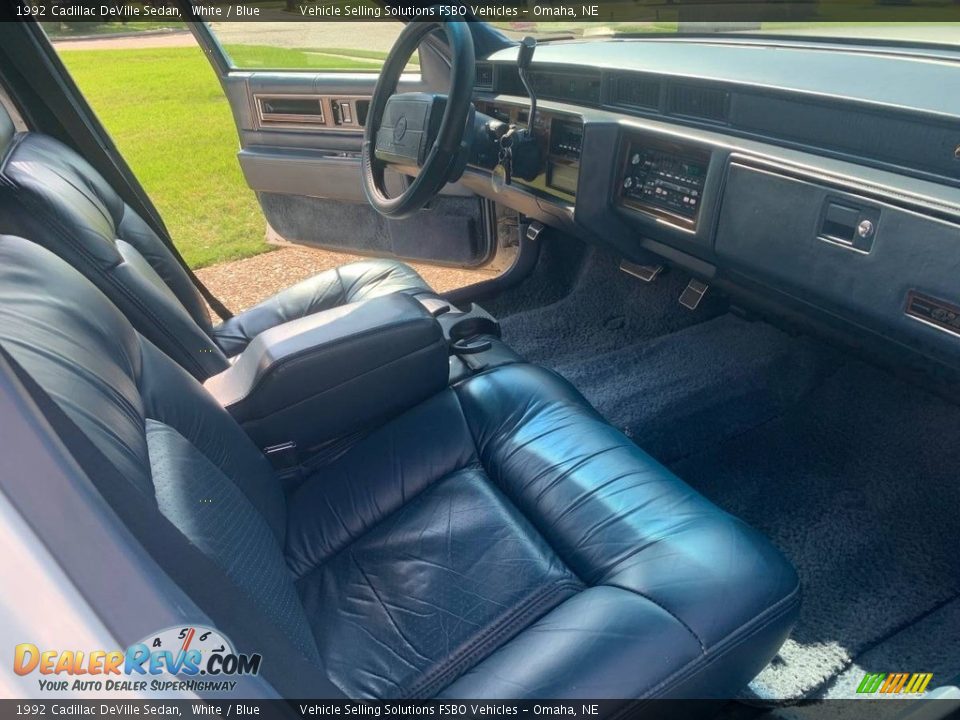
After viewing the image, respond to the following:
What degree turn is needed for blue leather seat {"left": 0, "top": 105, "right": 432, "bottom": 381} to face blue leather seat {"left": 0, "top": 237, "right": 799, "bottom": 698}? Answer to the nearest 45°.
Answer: approximately 45° to its right

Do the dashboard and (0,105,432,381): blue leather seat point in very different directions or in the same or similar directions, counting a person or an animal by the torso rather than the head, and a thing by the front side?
very different directions

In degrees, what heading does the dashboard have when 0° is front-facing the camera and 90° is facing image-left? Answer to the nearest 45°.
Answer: approximately 45°

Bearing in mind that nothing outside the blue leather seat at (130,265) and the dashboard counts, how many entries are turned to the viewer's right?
1

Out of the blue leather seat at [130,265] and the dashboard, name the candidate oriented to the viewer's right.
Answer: the blue leather seat

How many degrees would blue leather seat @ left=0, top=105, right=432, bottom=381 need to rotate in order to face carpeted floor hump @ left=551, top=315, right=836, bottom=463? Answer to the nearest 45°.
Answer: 0° — it already faces it

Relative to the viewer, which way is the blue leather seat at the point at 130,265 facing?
to the viewer's right
